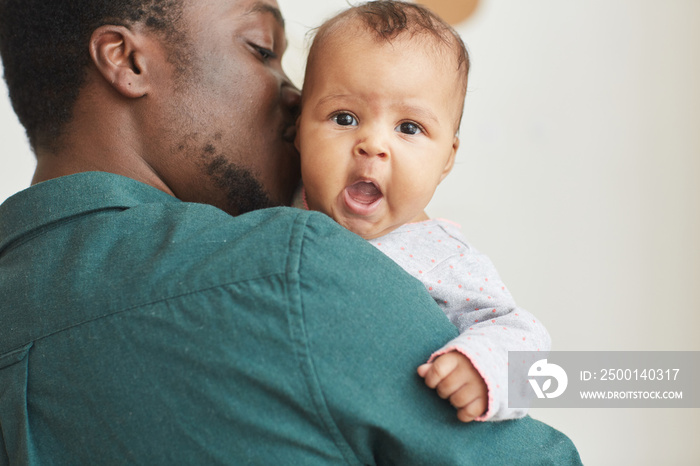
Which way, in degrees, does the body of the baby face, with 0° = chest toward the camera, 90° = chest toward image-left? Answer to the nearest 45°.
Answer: approximately 0°
